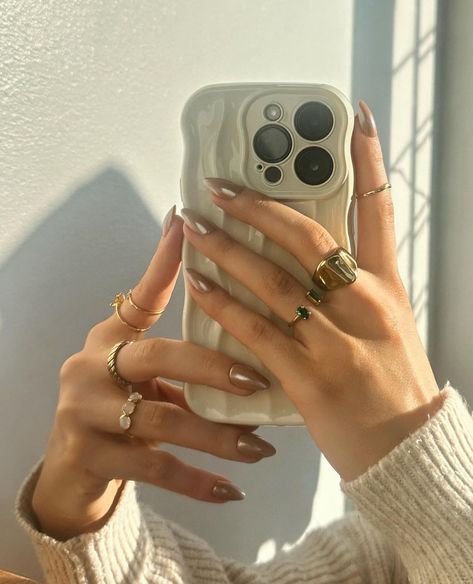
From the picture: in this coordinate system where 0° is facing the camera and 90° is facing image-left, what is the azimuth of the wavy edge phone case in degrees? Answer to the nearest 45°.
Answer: approximately 180°
